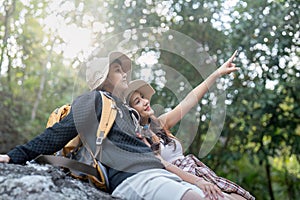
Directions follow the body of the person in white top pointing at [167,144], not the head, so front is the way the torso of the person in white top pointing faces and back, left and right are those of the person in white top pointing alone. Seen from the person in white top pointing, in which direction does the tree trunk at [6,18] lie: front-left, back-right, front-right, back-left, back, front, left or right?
back

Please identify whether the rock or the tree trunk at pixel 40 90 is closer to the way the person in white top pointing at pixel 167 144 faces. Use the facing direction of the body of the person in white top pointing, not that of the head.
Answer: the rock

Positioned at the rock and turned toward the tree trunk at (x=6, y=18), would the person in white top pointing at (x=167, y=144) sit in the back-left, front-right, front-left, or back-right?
front-right

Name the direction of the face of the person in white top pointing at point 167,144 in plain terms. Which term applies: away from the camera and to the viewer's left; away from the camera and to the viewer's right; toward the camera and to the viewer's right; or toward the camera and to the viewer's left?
toward the camera and to the viewer's right

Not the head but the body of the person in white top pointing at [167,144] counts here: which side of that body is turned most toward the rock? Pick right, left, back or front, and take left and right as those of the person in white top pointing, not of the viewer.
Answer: right

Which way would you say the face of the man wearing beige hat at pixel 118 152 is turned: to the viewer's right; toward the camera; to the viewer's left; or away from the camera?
to the viewer's right

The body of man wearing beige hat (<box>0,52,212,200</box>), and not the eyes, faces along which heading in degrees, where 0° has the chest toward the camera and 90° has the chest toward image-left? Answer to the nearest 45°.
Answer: approximately 270°

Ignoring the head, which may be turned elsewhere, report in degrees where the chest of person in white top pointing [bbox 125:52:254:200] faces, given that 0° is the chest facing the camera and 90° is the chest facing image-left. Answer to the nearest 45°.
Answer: approximately 315°

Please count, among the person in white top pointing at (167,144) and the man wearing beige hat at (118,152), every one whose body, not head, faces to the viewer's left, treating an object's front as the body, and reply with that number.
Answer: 0
